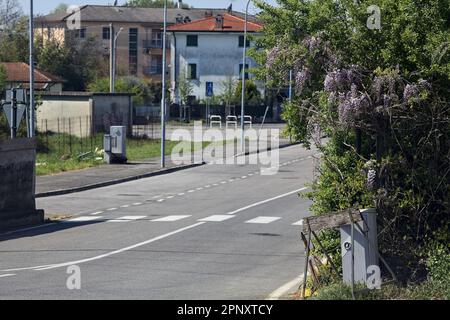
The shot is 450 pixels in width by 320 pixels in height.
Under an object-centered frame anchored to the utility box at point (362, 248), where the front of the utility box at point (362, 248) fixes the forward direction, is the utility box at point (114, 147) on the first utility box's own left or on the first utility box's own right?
on the first utility box's own right

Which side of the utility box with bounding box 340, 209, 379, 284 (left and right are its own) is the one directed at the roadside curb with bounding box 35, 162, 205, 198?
right

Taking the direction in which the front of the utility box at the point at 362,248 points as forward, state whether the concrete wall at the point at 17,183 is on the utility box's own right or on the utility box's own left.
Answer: on the utility box's own right

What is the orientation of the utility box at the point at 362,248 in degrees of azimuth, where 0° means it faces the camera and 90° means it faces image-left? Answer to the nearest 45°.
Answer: approximately 45°
